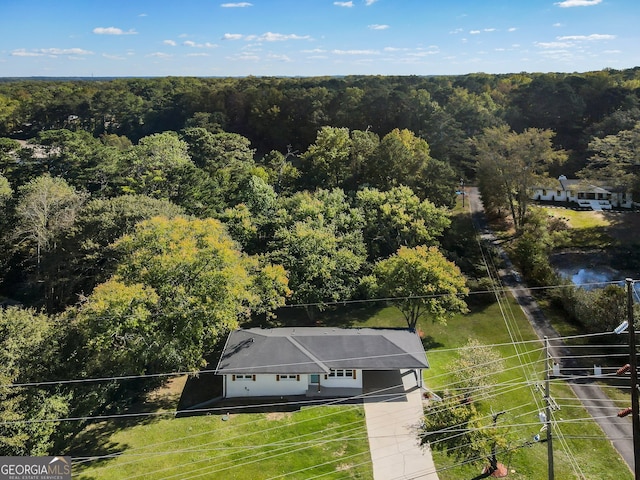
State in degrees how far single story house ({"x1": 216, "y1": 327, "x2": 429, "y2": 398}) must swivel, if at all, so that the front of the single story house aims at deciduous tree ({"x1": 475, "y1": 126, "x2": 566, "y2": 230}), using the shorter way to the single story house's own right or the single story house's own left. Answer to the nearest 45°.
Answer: approximately 135° to the single story house's own left

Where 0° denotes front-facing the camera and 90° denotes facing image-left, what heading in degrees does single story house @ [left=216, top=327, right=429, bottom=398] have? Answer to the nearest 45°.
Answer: approximately 0°

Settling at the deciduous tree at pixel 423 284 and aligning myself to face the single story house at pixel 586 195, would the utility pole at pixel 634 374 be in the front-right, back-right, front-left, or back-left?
back-right

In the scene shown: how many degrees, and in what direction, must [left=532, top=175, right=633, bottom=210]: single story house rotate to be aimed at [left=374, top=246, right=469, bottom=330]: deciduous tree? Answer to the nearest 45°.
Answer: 0° — it already faces it

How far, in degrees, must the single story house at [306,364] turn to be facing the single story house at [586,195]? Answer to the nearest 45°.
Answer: approximately 135° to its left

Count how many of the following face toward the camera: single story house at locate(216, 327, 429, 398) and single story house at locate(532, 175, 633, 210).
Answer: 2

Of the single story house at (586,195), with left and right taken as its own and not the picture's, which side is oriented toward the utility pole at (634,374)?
front

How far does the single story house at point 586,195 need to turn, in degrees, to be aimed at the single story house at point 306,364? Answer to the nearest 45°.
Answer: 0° — it already faces it
